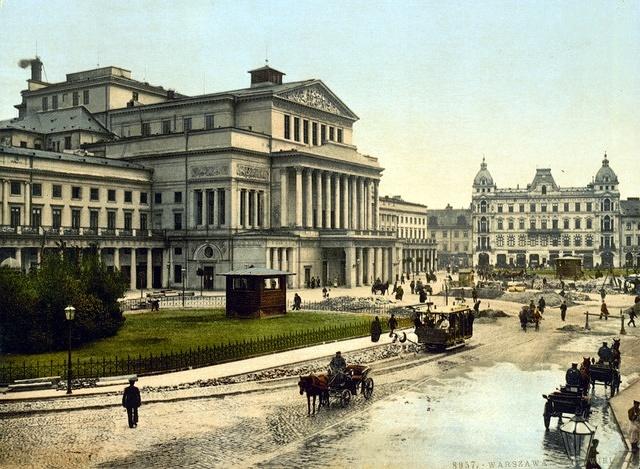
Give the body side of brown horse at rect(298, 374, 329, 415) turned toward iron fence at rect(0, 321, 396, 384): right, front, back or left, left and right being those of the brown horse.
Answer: right

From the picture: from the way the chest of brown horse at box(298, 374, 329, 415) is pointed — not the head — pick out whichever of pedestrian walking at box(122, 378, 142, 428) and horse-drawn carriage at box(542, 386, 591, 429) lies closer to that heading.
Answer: the pedestrian walking

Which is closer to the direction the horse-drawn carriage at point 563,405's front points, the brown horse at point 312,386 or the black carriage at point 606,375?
the black carriage

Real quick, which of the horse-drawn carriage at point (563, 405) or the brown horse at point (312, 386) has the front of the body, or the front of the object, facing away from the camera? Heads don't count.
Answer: the horse-drawn carriage

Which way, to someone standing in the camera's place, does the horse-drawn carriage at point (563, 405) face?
facing away from the viewer
